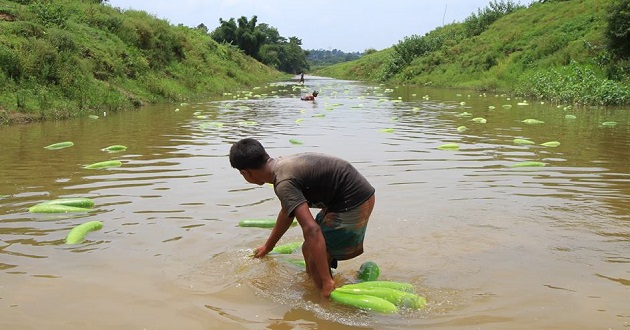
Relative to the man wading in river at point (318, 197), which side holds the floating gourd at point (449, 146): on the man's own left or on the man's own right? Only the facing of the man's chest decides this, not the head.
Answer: on the man's own right

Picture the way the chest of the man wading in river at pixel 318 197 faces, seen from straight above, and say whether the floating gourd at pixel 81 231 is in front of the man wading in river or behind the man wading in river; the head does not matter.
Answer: in front

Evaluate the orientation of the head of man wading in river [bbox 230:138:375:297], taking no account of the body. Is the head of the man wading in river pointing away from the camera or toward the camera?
away from the camera

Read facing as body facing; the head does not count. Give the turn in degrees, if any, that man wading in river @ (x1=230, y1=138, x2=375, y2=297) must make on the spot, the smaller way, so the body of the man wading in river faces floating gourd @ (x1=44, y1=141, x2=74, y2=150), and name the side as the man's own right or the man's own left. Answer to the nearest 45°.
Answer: approximately 45° to the man's own right

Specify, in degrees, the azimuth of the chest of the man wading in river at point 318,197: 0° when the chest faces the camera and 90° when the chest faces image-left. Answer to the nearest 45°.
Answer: approximately 90°

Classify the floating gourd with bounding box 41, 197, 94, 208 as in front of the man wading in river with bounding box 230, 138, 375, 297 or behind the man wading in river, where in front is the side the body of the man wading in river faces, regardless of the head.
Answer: in front

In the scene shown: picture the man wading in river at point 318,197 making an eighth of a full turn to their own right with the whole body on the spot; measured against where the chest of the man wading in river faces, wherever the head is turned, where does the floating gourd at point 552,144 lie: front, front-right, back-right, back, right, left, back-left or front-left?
right
